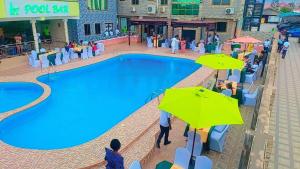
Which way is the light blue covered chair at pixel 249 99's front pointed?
to the viewer's left

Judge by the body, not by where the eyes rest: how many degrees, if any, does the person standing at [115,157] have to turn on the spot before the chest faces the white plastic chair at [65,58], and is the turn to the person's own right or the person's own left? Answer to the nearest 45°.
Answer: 0° — they already face it

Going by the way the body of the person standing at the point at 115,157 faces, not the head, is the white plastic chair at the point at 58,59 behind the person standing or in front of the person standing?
in front

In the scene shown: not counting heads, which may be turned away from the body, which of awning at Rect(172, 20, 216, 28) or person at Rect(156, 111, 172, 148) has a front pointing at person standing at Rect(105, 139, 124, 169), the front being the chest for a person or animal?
the awning

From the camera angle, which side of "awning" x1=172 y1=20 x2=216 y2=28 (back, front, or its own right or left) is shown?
front

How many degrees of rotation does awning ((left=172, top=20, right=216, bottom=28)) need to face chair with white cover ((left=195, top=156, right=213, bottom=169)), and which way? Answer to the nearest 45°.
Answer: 0° — it already faces it

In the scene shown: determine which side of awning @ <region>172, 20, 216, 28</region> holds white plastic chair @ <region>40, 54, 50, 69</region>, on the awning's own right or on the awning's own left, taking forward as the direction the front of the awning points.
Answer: on the awning's own right

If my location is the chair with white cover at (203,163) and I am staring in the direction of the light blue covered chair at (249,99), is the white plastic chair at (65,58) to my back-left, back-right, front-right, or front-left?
front-left

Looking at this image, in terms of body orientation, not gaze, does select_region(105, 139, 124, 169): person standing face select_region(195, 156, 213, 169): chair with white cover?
no

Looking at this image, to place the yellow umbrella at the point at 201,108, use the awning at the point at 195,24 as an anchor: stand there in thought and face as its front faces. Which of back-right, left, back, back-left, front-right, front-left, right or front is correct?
front

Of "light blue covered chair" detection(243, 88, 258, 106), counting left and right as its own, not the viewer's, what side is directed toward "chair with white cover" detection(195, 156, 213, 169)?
left

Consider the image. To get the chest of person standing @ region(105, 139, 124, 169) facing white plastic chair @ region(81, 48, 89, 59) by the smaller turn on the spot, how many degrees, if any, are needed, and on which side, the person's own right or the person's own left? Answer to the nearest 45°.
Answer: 0° — they already face it

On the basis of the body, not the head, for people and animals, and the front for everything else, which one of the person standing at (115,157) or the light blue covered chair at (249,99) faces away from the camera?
the person standing

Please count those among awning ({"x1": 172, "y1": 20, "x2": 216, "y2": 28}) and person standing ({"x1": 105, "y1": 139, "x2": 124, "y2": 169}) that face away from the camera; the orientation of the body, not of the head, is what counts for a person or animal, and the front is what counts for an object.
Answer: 1

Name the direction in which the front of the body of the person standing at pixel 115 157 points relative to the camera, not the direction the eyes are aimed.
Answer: away from the camera

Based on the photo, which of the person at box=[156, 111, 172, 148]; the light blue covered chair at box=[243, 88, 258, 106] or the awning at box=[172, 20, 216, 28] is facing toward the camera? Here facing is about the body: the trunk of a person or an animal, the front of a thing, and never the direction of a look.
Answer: the awning

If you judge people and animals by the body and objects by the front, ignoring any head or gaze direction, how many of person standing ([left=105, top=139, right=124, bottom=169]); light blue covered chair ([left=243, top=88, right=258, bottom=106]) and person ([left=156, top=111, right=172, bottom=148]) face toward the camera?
0

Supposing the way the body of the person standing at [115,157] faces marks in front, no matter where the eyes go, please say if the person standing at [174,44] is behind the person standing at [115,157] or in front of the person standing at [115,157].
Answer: in front

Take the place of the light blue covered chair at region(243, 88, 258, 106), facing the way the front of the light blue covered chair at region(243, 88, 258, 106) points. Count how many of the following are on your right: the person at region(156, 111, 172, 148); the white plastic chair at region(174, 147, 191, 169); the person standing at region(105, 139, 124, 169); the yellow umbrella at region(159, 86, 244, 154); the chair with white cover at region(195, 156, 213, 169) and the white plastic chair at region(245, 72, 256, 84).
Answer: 1

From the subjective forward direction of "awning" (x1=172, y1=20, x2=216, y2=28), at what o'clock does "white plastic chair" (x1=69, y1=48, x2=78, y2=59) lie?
The white plastic chair is roughly at 2 o'clock from the awning.
